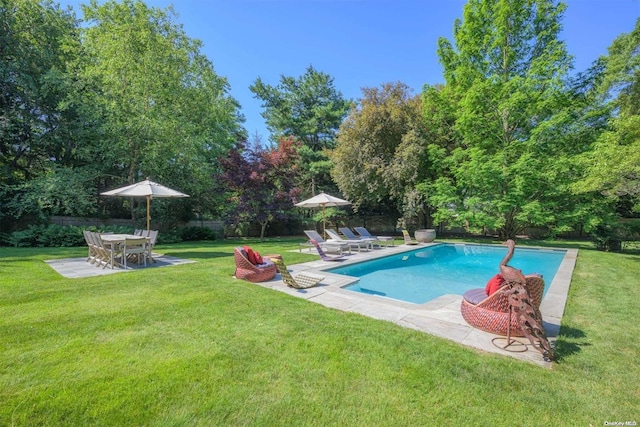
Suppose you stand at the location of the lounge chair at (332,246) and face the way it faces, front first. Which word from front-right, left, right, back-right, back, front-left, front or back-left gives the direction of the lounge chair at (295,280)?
front-right

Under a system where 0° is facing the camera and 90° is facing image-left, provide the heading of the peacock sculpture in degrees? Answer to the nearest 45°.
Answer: approximately 90°

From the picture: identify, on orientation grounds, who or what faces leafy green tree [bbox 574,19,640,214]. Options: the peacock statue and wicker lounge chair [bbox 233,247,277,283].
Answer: the wicker lounge chair

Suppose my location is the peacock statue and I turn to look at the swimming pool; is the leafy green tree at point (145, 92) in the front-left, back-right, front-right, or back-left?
front-left

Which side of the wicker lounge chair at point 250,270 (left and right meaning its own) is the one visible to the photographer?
right

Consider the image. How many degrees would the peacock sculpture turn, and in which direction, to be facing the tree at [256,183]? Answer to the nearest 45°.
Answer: approximately 45° to its right

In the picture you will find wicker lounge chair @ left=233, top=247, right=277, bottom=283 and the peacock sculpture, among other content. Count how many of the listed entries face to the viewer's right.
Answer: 1

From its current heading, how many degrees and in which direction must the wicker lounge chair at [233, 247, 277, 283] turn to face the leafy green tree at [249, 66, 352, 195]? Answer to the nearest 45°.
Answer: approximately 90° to its left

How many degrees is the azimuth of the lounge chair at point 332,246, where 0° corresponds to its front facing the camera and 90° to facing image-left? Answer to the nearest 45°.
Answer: approximately 315°

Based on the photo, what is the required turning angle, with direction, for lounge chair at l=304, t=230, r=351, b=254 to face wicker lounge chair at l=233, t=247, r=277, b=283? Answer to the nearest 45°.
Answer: approximately 45° to its right

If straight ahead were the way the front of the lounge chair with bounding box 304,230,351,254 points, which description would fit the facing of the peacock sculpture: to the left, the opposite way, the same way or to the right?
the opposite way

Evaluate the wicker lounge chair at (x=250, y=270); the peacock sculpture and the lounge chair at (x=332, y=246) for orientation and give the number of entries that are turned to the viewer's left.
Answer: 1

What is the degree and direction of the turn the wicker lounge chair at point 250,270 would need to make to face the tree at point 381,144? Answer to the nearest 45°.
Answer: approximately 45° to its left
